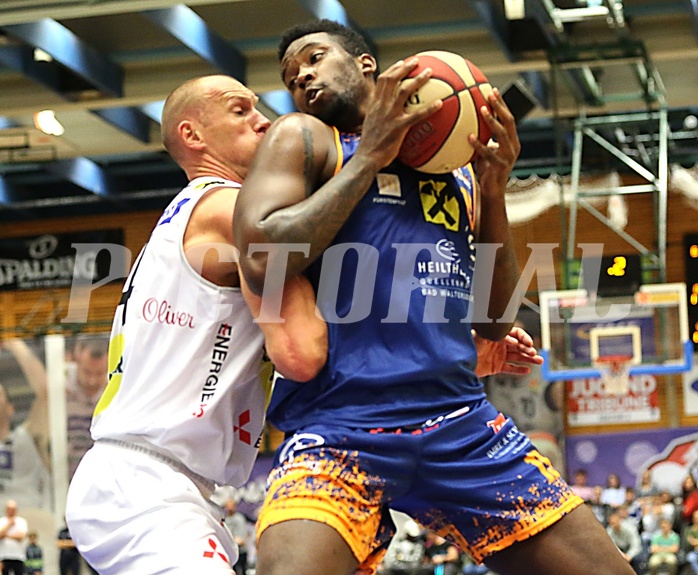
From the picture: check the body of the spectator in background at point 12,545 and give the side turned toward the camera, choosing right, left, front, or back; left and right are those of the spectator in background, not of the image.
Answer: front

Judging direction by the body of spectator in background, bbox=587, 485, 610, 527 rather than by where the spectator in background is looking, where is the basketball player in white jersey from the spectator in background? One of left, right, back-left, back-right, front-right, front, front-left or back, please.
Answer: front

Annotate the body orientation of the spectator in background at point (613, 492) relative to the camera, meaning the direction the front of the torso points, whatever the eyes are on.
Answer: toward the camera

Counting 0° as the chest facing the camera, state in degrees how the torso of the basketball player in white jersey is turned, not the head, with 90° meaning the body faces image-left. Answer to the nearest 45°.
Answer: approximately 270°

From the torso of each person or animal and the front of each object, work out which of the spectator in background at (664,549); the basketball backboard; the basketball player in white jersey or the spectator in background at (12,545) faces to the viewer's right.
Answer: the basketball player in white jersey

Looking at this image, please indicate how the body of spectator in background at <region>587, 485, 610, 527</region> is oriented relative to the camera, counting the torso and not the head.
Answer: toward the camera

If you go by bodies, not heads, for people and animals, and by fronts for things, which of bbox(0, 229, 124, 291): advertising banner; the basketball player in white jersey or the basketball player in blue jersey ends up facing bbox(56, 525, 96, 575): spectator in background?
the advertising banner

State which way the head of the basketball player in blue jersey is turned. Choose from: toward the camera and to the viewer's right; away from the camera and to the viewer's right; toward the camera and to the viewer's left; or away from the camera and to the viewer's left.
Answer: toward the camera and to the viewer's left

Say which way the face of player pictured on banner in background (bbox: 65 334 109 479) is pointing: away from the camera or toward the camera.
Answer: toward the camera

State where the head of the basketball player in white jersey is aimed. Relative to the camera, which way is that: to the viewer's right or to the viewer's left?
to the viewer's right

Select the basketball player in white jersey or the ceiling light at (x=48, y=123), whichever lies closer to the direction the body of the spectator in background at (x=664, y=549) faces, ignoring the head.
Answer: the basketball player in white jersey
